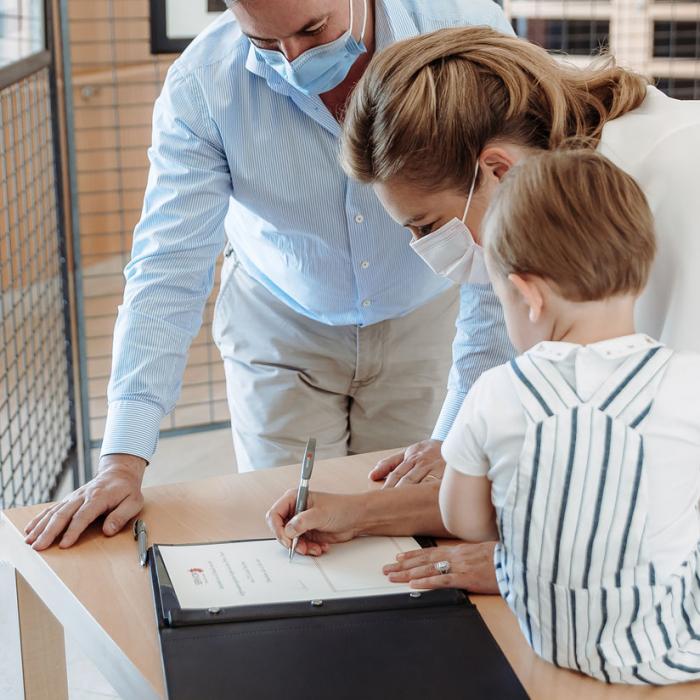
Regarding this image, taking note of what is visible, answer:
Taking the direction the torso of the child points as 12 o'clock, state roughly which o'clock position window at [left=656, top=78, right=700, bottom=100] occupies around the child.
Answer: The window is roughly at 12 o'clock from the child.

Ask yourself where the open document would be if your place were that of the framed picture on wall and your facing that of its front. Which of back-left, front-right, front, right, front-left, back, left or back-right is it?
front

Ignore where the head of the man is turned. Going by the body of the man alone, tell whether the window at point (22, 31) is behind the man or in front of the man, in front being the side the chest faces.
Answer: behind

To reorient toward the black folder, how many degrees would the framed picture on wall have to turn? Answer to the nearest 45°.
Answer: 0° — it already faces it

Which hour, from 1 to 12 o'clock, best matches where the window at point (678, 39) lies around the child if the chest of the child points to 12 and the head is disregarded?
The window is roughly at 12 o'clock from the child.

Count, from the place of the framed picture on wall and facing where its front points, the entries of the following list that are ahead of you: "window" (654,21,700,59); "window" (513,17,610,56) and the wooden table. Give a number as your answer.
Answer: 1

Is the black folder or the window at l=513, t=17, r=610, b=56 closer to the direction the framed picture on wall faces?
the black folder

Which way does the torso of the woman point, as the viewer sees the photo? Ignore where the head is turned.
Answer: to the viewer's left

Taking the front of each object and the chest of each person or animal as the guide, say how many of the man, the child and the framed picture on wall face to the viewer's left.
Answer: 0

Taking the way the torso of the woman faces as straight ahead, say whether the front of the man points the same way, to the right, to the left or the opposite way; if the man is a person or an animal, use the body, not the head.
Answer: to the left

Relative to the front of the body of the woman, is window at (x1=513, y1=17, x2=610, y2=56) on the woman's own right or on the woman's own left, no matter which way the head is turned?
on the woman's own right

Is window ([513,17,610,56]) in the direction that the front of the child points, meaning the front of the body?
yes

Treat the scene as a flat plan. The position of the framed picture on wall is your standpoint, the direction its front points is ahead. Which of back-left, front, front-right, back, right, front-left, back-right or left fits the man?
front

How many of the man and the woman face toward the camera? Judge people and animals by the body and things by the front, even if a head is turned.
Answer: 1

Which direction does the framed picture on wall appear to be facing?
toward the camera
